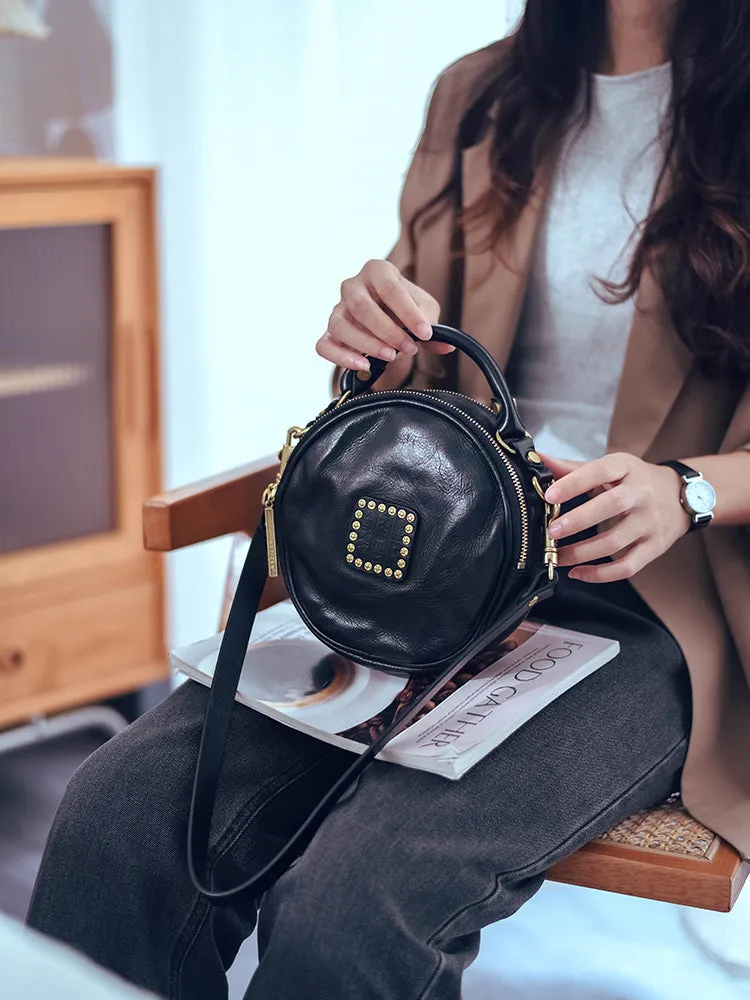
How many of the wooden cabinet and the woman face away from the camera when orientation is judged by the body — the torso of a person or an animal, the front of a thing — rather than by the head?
0

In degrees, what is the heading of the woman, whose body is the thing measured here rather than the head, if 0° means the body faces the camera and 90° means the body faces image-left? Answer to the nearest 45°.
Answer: approximately 45°

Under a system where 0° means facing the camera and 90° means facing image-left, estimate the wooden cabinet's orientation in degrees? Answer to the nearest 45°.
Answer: approximately 315°

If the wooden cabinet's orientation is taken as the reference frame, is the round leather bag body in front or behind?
in front

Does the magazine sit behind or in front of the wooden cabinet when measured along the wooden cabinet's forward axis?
in front

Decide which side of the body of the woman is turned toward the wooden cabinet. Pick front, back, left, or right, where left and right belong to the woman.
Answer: right
